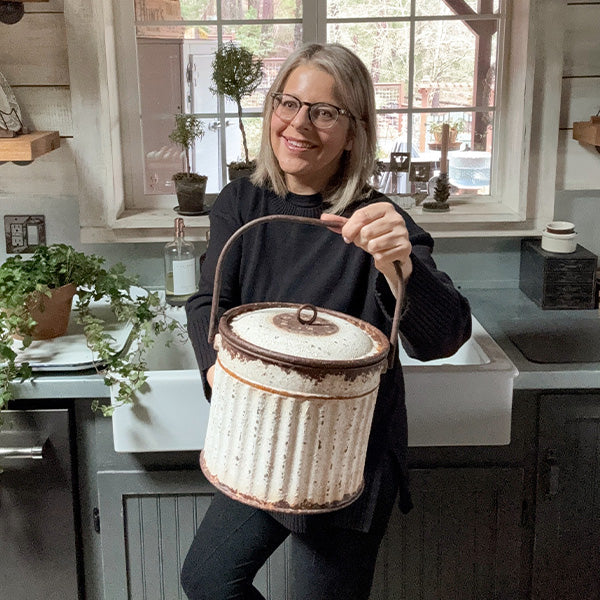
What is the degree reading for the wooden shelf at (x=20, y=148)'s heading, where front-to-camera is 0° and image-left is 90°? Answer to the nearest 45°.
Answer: approximately 0°

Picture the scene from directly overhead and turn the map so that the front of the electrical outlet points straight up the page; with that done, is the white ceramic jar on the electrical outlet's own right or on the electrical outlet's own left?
on the electrical outlet's own left

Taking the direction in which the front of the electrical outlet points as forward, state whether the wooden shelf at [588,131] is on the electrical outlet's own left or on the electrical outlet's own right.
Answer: on the electrical outlet's own left

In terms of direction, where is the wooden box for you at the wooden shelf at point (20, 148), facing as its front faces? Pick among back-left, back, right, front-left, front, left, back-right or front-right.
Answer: left

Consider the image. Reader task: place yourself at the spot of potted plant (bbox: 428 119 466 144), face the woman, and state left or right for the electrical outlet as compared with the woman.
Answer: right

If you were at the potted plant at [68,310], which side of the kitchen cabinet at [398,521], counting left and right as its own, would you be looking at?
right

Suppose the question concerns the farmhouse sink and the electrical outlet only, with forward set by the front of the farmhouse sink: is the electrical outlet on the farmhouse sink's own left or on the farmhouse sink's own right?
on the farmhouse sink's own right

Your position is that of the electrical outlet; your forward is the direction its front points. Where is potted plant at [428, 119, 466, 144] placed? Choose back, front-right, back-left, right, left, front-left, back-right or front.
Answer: left

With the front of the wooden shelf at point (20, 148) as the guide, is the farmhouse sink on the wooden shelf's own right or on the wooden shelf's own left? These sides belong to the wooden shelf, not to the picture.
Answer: on the wooden shelf's own left

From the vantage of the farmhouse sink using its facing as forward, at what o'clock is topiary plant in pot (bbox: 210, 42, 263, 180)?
The topiary plant in pot is roughly at 5 o'clock from the farmhouse sink.
